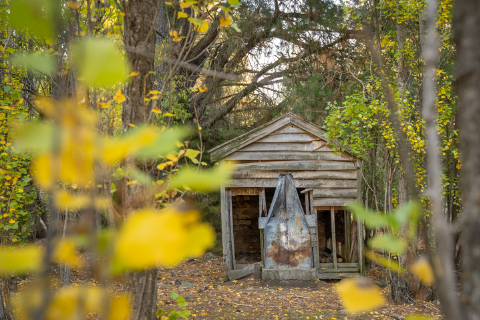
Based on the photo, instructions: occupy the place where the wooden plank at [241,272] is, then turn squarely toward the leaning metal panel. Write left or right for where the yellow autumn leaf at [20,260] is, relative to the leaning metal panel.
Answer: right

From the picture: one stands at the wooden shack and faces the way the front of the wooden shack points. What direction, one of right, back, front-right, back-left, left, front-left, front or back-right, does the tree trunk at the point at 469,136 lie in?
front

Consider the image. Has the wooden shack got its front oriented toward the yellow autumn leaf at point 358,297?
yes

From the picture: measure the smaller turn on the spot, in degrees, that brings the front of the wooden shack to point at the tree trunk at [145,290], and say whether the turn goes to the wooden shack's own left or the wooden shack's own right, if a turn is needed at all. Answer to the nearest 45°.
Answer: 0° — it already faces it

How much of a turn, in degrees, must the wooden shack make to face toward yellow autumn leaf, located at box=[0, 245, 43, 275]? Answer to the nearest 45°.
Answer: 0° — it already faces it

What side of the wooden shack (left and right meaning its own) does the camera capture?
front
